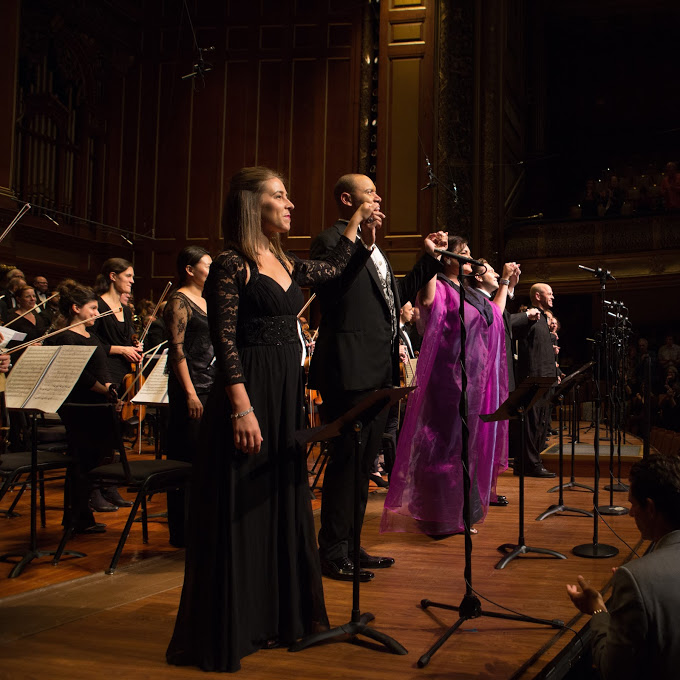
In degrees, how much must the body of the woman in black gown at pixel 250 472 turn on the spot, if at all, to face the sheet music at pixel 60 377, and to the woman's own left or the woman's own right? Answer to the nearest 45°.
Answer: approximately 180°

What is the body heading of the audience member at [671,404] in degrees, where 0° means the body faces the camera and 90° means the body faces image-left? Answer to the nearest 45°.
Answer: approximately 45°

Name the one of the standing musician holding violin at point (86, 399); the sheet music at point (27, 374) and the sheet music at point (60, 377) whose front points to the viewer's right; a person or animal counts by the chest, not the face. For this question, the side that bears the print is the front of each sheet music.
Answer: the standing musician holding violin

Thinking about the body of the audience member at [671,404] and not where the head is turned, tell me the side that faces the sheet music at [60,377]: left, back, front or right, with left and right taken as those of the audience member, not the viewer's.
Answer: front

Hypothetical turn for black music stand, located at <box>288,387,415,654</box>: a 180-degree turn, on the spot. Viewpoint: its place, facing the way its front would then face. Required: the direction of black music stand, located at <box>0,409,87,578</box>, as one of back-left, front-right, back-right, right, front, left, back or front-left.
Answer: back-left

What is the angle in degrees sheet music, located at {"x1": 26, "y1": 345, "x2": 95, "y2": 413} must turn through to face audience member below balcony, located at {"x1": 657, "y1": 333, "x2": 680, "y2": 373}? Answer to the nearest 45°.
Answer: approximately 180°

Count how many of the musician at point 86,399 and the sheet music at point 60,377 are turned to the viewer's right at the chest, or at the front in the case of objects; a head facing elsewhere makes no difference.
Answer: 1

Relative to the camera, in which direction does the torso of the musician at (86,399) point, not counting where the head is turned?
to the viewer's right

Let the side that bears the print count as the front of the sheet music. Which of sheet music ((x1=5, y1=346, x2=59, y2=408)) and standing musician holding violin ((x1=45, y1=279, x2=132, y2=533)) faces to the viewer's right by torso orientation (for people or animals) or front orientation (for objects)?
the standing musician holding violin

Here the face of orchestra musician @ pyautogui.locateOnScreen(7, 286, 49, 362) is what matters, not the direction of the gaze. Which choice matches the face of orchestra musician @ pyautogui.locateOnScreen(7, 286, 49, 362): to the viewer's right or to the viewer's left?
to the viewer's right

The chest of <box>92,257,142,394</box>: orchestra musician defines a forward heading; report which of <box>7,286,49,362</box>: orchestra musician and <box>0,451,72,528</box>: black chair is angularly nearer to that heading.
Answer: the black chair

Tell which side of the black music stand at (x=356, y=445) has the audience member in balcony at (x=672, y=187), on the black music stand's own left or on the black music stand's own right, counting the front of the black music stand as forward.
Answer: on the black music stand's own right

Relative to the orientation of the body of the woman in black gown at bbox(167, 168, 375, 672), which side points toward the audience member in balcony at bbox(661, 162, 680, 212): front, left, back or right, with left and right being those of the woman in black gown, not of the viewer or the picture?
left

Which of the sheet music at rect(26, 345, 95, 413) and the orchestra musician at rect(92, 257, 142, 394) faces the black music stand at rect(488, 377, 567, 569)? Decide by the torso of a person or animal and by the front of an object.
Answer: the orchestra musician

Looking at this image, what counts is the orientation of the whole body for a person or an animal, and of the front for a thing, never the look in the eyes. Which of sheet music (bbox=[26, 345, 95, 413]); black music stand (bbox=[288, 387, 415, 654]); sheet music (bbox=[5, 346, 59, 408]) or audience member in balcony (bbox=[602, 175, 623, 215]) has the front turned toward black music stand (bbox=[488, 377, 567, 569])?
the audience member in balcony

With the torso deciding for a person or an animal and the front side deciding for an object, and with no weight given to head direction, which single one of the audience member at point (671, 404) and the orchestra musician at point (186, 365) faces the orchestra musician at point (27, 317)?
the audience member

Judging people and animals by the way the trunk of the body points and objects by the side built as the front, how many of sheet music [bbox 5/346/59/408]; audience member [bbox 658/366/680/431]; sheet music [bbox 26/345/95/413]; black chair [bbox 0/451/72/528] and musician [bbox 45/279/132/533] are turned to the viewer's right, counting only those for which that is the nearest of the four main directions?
2
